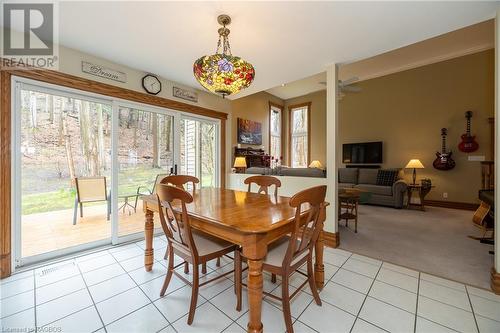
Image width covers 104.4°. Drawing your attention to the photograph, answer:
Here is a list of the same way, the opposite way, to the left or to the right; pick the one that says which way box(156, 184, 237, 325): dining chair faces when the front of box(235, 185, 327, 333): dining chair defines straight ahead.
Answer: to the right

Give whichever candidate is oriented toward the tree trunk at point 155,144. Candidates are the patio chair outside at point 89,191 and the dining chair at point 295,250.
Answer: the dining chair

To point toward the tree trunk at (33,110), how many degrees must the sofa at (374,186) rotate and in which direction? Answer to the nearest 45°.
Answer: approximately 45° to its right

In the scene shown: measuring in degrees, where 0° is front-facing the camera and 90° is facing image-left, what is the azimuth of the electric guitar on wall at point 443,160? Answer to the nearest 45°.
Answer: approximately 0°

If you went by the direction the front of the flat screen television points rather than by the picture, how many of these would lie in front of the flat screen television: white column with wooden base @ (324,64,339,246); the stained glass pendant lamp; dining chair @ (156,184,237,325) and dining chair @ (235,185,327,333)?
4

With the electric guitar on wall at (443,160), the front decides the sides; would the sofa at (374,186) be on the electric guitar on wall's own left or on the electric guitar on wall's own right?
on the electric guitar on wall's own right

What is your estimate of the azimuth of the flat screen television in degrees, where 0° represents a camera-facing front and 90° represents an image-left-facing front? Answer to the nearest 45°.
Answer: approximately 0°

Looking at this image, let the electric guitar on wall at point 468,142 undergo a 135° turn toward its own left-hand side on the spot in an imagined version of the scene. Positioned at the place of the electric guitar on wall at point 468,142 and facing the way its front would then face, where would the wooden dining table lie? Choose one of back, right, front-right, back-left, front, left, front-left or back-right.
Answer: back-right

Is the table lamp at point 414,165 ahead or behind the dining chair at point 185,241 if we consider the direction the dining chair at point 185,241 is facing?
ahead

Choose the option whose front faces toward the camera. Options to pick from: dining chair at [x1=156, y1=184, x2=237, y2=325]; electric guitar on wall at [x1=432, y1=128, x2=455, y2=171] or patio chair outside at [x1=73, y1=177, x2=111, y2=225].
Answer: the electric guitar on wall

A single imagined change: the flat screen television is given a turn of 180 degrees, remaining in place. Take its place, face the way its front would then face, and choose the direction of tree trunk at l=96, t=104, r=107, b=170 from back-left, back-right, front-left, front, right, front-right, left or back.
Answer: back-left

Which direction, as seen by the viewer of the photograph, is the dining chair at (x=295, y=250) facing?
facing away from the viewer and to the left of the viewer

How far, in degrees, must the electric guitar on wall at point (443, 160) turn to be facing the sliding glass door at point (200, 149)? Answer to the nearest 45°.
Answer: approximately 45° to its right

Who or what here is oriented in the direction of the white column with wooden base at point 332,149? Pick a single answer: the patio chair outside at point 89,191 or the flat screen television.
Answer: the flat screen television

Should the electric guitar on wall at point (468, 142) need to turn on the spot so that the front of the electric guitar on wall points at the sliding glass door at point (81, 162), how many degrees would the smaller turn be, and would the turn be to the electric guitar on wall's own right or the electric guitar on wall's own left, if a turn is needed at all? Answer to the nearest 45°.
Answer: approximately 45° to the electric guitar on wall's own right
